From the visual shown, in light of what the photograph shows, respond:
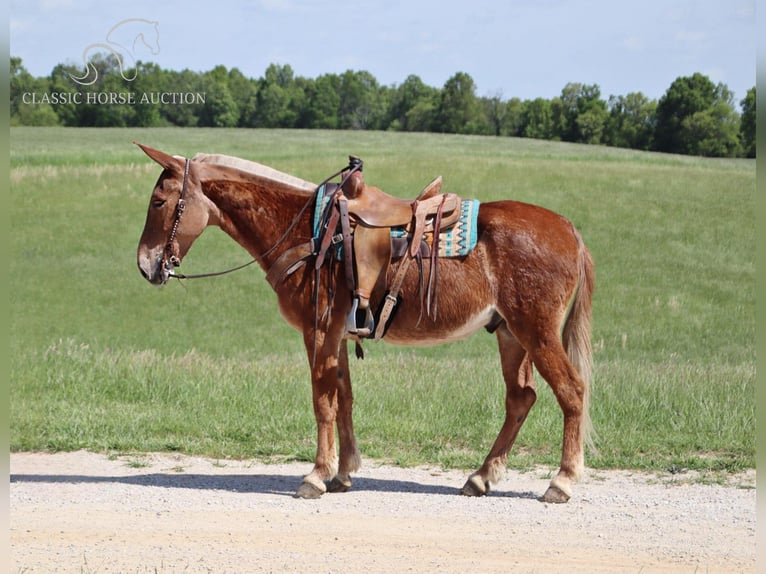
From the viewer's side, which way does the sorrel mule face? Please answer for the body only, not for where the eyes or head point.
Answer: to the viewer's left
